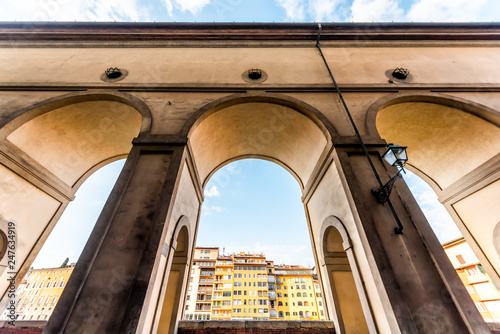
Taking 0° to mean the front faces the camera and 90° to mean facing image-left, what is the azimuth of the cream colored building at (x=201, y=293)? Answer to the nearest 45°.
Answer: approximately 0°

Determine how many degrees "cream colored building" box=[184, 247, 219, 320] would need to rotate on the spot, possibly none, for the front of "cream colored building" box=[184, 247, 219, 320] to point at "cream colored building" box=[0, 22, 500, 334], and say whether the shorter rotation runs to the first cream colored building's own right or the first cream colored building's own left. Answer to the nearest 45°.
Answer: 0° — it already faces it
